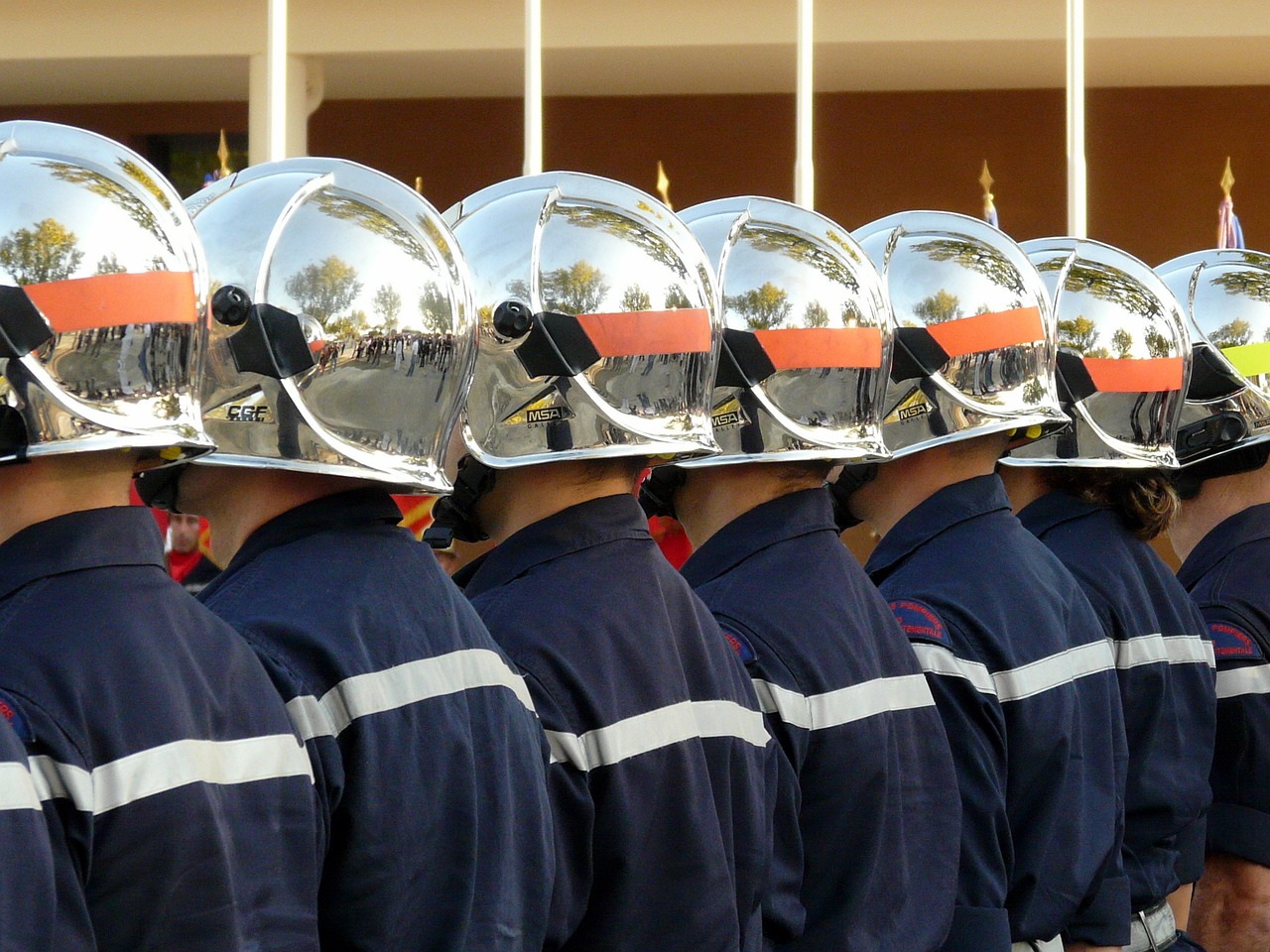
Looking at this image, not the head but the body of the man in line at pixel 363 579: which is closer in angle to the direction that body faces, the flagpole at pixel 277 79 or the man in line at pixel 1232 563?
the flagpole

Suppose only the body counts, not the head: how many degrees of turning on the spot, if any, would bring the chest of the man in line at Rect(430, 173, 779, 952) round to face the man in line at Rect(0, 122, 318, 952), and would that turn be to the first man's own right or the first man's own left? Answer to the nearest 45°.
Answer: approximately 90° to the first man's own left

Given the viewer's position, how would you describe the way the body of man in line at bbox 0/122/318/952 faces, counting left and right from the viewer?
facing away from the viewer and to the left of the viewer

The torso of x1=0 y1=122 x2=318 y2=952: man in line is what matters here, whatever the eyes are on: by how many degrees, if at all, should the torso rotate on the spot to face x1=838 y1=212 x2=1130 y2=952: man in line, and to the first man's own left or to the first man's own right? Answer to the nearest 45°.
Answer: approximately 90° to the first man's own right

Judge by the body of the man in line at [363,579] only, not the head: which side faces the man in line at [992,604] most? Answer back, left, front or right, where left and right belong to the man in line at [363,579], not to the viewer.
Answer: right

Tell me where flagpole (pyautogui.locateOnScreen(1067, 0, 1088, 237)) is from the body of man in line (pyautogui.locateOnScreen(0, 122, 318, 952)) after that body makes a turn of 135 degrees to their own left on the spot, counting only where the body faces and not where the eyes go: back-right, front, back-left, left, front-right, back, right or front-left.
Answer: back-left

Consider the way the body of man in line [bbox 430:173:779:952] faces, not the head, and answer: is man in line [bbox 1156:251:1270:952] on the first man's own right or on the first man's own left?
on the first man's own right

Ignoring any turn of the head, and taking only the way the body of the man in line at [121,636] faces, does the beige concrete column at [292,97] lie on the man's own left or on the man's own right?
on the man's own right

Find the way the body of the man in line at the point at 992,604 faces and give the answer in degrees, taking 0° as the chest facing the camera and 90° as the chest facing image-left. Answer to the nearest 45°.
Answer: approximately 135°
